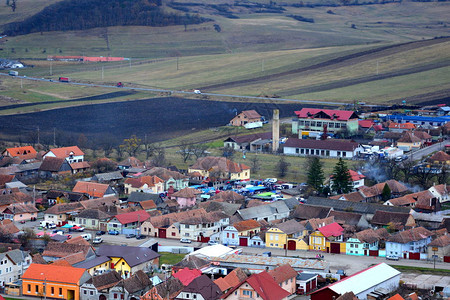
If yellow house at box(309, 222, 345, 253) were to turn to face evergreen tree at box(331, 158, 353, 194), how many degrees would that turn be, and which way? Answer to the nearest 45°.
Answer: approximately 180°

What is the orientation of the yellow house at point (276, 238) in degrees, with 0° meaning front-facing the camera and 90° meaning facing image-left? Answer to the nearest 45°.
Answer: approximately 0°

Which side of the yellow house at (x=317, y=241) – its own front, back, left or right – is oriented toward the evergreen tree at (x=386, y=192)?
back

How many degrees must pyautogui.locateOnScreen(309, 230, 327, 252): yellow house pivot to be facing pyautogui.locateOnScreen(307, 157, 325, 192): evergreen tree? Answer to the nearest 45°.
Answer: approximately 180°

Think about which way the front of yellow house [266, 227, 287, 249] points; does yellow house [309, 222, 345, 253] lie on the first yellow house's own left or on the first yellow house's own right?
on the first yellow house's own left

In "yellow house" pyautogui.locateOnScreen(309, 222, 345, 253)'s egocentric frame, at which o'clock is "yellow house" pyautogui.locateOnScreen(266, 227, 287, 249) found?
"yellow house" pyautogui.locateOnScreen(266, 227, 287, 249) is roughly at 3 o'clock from "yellow house" pyautogui.locateOnScreen(309, 222, 345, 253).

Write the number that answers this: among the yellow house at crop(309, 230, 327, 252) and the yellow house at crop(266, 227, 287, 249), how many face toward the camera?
2

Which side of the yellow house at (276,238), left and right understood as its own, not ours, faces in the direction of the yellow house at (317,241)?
left

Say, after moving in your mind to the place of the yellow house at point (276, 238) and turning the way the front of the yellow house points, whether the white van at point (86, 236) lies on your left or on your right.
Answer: on your right

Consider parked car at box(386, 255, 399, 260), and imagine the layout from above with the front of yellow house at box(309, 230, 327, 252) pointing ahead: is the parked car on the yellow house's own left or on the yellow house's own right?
on the yellow house's own left
